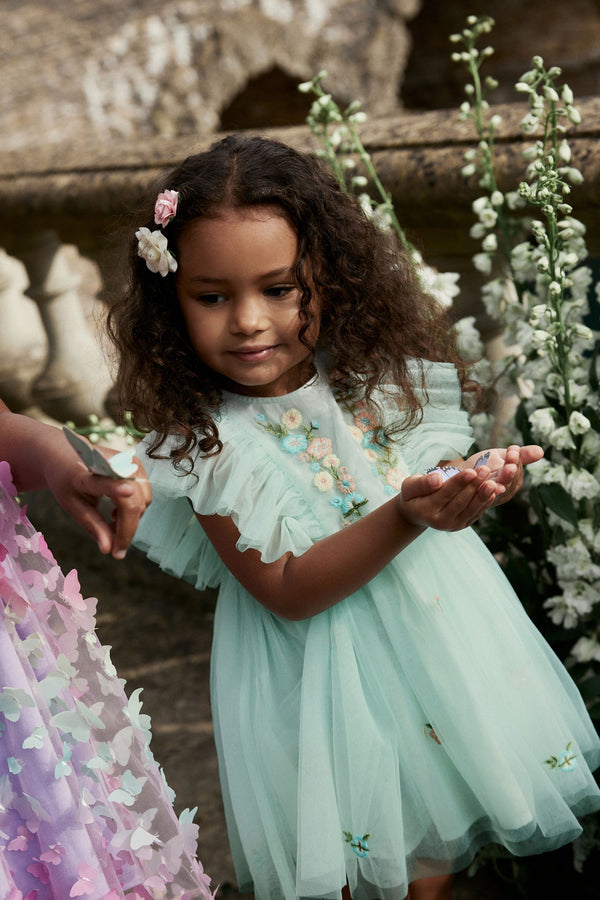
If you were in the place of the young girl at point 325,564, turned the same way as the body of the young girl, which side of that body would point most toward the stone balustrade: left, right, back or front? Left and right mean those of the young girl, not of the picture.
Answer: back

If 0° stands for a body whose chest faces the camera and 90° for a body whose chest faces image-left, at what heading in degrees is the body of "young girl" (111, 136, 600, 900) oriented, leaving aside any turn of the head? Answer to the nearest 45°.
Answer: approximately 315°

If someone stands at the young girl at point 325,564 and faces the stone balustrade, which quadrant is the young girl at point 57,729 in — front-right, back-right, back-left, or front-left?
back-left
